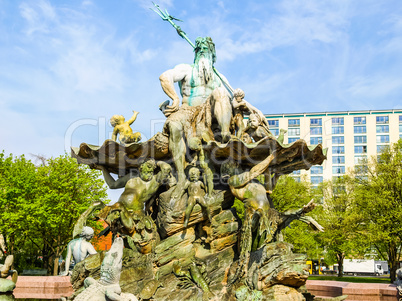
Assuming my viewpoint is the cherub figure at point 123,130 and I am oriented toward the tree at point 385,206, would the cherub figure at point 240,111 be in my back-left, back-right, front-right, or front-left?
front-right

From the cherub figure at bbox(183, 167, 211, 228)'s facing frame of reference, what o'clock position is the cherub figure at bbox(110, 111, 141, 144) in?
the cherub figure at bbox(110, 111, 141, 144) is roughly at 4 o'clock from the cherub figure at bbox(183, 167, 211, 228).

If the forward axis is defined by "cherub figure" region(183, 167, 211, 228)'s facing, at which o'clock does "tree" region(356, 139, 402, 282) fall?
The tree is roughly at 7 o'clock from the cherub figure.

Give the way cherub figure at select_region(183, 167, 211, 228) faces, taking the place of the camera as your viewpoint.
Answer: facing the viewer

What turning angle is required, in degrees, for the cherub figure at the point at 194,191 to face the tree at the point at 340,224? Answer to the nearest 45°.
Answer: approximately 135° to its left

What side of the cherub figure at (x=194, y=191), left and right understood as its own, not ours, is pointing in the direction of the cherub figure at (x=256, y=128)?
left
